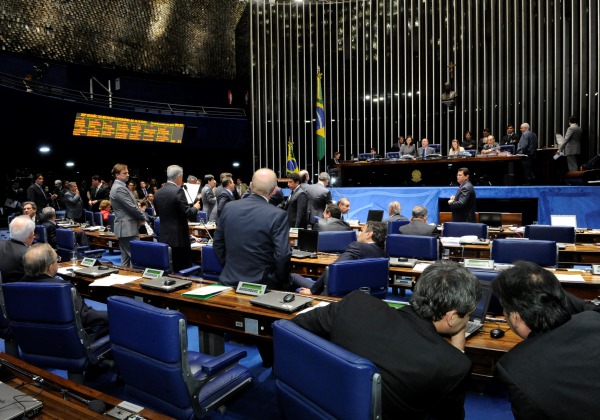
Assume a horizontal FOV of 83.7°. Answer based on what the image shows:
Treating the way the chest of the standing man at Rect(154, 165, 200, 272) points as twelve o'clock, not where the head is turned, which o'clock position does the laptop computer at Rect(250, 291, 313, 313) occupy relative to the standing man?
The laptop computer is roughly at 4 o'clock from the standing man.

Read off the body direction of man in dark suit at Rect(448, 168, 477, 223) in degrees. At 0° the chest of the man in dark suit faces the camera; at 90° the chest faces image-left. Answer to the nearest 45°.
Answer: approximately 45°

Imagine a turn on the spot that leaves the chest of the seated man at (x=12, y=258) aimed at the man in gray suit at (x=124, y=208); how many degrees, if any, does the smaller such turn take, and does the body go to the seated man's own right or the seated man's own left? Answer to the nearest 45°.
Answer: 0° — they already face them

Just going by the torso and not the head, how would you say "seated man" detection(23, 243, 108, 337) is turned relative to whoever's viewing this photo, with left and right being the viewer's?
facing away from the viewer and to the right of the viewer

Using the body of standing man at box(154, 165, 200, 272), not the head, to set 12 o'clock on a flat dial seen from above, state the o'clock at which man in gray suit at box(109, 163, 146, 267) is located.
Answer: The man in gray suit is roughly at 9 o'clock from the standing man.

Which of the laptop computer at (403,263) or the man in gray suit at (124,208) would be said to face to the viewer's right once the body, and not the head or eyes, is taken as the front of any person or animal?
the man in gray suit

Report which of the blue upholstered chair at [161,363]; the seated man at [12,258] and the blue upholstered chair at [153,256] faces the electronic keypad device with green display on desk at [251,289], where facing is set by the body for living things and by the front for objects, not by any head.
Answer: the blue upholstered chair at [161,363]

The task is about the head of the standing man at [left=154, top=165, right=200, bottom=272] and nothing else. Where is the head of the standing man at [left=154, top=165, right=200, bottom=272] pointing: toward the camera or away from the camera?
away from the camera
